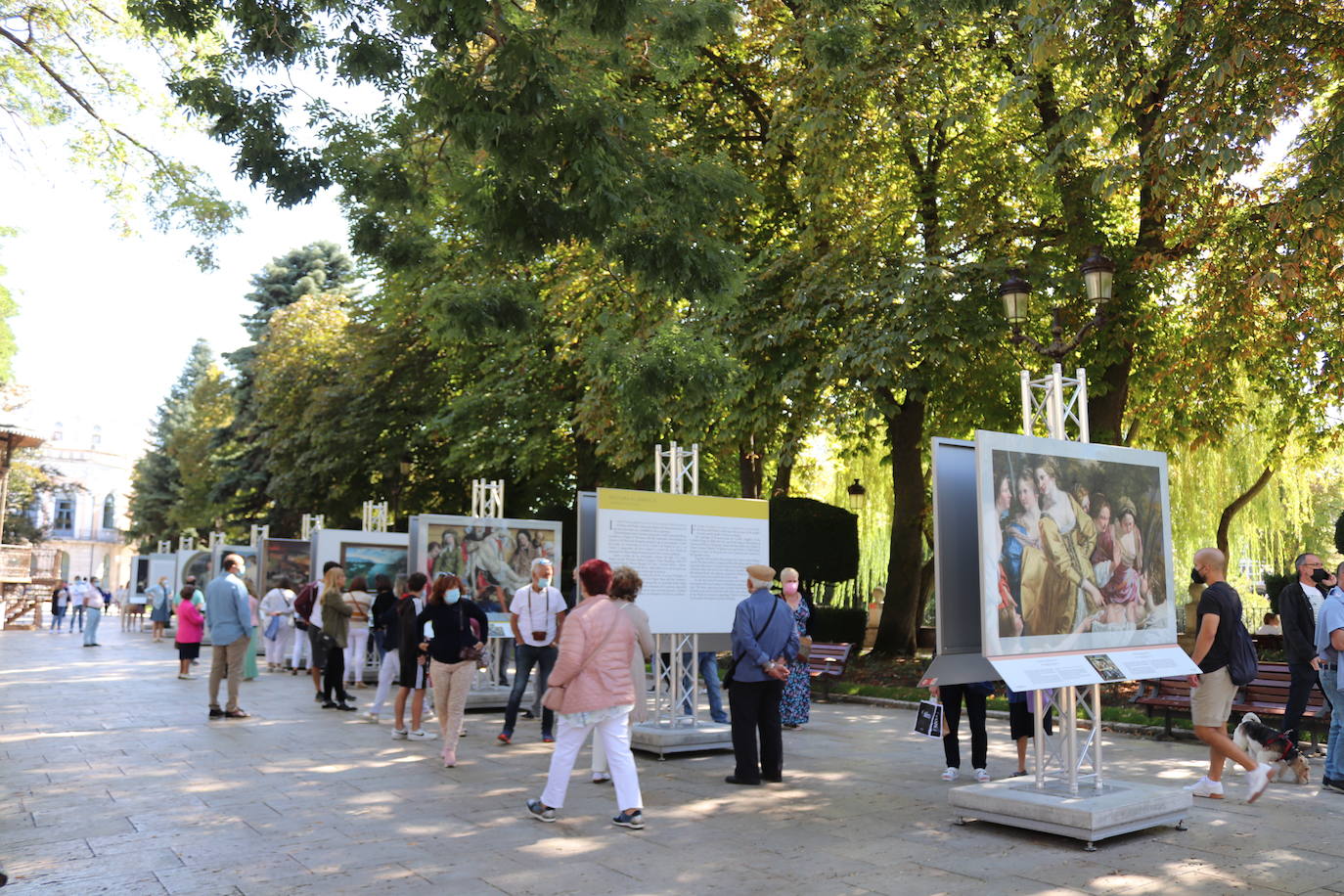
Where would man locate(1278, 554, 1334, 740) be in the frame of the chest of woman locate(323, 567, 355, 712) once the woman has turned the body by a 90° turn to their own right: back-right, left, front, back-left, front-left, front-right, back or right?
front-left

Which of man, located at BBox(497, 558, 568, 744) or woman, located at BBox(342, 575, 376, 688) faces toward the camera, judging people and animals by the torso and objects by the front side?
the man

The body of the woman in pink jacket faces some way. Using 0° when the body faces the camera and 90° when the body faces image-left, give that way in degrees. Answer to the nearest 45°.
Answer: approximately 135°

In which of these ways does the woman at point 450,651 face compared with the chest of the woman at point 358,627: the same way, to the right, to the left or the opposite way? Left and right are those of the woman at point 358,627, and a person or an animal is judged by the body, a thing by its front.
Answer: the opposite way

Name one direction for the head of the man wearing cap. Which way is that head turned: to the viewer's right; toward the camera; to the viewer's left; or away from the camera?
away from the camera

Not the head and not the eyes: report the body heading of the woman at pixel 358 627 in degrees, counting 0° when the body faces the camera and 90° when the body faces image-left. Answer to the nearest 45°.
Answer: approximately 180°

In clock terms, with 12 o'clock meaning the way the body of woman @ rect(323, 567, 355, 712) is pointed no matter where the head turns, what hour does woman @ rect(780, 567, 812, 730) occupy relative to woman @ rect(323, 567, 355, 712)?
woman @ rect(780, 567, 812, 730) is roughly at 1 o'clock from woman @ rect(323, 567, 355, 712).

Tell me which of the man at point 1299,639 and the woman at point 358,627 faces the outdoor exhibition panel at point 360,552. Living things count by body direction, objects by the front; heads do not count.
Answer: the woman

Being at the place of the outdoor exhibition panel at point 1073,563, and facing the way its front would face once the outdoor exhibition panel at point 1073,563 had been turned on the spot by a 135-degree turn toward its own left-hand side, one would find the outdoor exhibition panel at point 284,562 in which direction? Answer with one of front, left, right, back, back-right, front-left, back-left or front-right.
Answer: front-left

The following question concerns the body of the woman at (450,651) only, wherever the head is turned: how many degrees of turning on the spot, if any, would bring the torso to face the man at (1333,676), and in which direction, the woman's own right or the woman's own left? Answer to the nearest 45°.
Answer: approximately 45° to the woman's own left

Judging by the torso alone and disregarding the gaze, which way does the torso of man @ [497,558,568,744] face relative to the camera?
toward the camera
